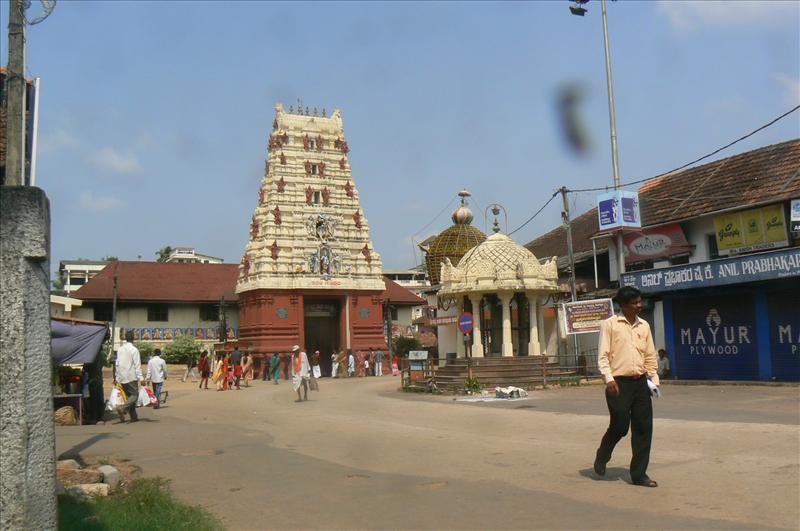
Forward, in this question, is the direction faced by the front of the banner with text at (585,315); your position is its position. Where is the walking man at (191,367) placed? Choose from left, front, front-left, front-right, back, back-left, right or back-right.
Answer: back-right

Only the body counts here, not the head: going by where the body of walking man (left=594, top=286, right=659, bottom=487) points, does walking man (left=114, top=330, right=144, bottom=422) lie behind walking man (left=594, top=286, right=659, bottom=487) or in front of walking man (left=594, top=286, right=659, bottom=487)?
behind

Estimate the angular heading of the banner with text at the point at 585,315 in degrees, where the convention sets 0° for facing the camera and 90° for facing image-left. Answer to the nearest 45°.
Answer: approximately 0°

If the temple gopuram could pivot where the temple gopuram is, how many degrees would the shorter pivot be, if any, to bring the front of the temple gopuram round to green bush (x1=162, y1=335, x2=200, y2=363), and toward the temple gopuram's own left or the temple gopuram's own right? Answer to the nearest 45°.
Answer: approximately 90° to the temple gopuram's own right

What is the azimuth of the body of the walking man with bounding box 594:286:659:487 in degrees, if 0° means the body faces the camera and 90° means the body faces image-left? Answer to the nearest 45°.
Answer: approximately 315°

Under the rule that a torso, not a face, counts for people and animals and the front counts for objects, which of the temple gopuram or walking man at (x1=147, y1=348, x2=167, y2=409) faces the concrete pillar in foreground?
the temple gopuram

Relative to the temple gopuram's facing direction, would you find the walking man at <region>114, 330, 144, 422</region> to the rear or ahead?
ahead
